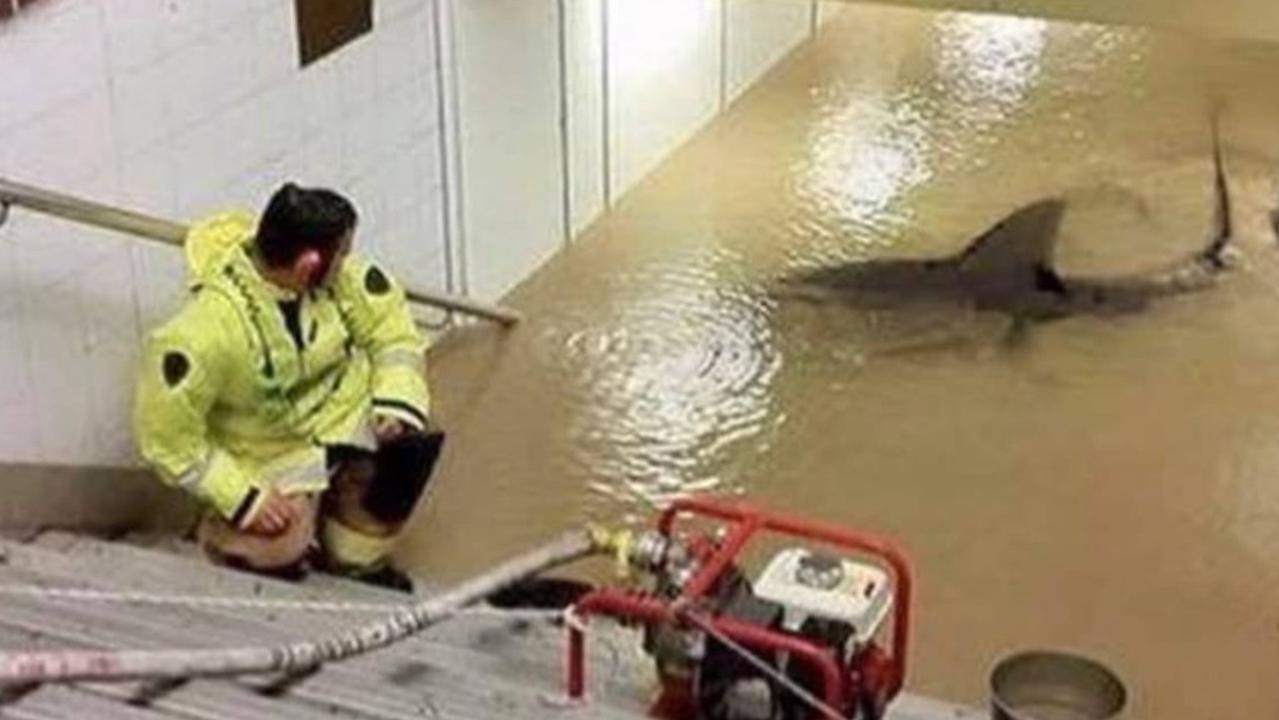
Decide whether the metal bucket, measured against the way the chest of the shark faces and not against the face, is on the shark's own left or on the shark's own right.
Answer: on the shark's own left

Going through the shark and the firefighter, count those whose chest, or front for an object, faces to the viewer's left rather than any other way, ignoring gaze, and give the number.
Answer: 1

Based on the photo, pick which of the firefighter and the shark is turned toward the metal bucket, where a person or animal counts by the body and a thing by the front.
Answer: the firefighter

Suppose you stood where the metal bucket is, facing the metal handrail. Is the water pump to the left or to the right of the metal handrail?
left

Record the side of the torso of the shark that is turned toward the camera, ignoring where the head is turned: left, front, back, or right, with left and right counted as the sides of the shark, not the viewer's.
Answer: left

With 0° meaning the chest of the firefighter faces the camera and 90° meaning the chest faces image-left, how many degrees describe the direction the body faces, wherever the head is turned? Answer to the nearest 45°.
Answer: approximately 315°

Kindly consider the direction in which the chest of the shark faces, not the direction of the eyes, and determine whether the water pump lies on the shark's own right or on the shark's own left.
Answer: on the shark's own left

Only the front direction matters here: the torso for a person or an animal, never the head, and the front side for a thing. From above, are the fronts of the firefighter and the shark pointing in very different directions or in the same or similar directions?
very different directions
